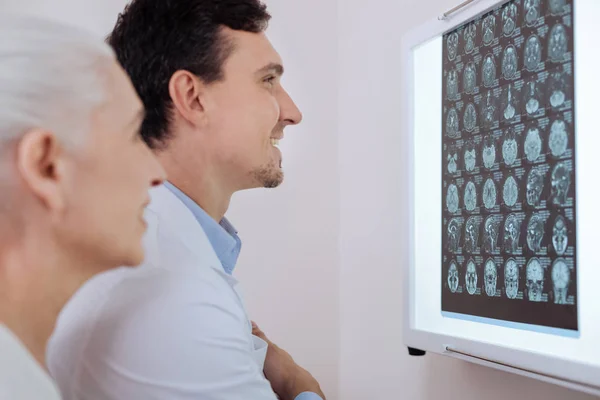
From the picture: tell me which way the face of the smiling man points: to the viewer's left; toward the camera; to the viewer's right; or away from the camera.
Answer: to the viewer's right

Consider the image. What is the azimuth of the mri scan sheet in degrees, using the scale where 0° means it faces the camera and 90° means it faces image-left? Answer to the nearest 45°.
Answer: approximately 45°

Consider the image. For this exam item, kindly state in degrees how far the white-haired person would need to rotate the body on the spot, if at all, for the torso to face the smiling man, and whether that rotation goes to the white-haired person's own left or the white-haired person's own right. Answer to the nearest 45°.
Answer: approximately 45° to the white-haired person's own left

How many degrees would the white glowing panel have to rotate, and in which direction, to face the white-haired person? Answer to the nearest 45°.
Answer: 0° — it already faces them

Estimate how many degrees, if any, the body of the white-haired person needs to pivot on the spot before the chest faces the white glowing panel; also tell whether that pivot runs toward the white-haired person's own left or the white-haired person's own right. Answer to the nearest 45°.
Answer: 0° — they already face it

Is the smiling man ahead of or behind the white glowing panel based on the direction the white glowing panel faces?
ahead

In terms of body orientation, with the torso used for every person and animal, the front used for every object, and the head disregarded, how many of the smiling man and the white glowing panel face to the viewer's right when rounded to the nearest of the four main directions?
1

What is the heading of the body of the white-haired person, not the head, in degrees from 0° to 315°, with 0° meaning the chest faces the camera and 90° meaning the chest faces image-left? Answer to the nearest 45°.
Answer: approximately 225°

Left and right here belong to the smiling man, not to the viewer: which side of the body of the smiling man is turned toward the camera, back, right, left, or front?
right

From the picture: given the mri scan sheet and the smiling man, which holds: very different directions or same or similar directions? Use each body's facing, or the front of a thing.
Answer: very different directions

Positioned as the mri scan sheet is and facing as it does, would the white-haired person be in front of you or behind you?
in front

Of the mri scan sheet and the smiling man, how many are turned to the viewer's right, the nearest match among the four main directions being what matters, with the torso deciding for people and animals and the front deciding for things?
1

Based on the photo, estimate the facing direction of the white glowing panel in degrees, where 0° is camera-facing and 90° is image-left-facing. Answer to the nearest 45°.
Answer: approximately 45°

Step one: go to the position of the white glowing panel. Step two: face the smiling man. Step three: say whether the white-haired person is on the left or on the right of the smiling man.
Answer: left

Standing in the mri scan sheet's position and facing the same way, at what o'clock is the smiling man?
The smiling man is roughly at 1 o'clock from the mri scan sheet.
